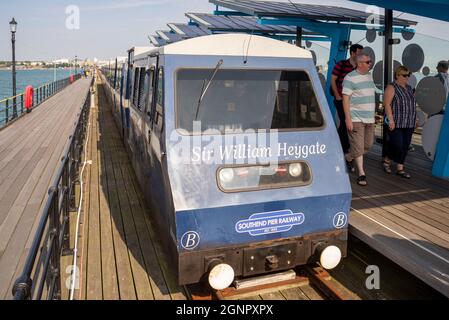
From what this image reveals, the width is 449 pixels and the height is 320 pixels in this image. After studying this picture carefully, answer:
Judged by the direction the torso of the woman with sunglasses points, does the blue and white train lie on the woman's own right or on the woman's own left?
on the woman's own right

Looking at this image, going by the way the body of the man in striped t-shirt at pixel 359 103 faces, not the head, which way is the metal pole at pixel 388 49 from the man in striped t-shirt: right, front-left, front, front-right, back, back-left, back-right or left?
back-left

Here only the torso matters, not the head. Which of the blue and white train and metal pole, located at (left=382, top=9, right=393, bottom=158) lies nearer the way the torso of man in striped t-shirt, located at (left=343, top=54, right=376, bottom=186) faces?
the blue and white train

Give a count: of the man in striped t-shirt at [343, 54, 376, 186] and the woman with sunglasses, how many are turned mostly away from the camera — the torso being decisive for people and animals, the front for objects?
0

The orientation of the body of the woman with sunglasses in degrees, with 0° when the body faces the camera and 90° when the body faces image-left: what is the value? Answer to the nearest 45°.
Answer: approximately 315°

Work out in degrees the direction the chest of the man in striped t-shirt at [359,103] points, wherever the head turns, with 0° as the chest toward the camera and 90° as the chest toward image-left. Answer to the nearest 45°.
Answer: approximately 315°

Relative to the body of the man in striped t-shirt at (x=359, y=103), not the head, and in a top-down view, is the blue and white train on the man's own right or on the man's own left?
on the man's own right
